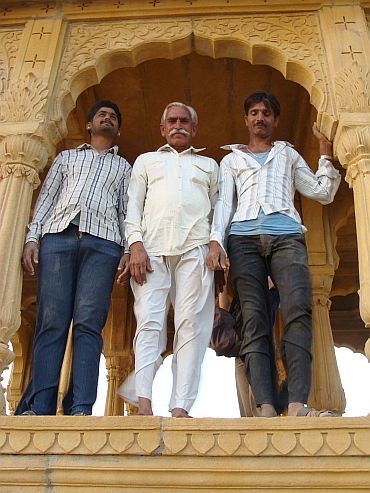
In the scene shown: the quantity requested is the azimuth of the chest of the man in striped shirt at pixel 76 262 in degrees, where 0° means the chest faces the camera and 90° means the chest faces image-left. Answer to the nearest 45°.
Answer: approximately 0°

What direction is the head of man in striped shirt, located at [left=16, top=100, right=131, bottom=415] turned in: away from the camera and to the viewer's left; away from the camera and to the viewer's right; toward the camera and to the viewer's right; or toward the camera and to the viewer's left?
toward the camera and to the viewer's right

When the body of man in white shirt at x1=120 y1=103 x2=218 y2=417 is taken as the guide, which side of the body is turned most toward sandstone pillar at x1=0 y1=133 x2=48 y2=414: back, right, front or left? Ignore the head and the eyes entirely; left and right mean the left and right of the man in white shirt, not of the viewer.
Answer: right

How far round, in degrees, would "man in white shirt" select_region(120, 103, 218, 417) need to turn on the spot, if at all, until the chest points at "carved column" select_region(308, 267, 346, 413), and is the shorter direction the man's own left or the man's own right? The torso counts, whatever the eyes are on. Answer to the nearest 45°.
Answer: approximately 135° to the man's own left

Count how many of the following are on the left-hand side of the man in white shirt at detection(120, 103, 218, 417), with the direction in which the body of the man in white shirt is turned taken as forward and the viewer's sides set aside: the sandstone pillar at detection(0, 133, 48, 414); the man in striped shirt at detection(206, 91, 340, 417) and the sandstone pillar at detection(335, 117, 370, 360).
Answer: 2

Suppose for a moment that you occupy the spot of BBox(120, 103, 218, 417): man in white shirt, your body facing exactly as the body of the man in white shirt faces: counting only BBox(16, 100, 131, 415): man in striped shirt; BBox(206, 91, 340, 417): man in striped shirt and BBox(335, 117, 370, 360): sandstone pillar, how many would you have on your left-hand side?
2

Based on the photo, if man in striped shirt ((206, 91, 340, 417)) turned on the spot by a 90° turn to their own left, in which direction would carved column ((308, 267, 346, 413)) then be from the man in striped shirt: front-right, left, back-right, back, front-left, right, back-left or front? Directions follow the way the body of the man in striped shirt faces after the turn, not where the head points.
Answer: left

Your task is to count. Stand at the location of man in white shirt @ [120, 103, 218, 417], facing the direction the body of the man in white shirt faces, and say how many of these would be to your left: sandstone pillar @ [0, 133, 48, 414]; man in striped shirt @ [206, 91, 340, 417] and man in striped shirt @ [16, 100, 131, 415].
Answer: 1

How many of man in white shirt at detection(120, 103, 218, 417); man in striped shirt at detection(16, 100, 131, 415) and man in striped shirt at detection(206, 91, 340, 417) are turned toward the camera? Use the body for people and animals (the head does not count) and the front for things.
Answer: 3

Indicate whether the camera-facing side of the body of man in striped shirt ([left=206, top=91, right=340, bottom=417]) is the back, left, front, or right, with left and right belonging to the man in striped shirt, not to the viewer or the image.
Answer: front

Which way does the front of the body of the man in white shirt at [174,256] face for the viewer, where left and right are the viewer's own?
facing the viewer
